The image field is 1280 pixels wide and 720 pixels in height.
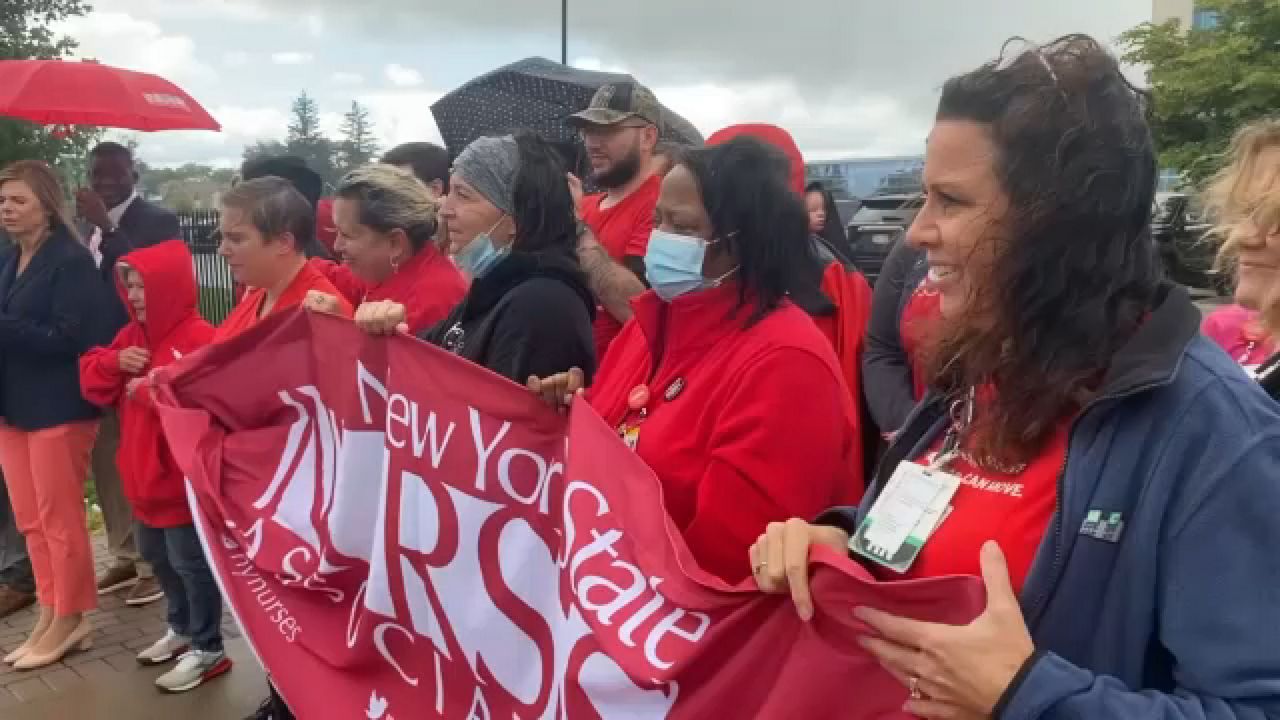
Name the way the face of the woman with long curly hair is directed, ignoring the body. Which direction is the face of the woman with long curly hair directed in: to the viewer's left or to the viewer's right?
to the viewer's left

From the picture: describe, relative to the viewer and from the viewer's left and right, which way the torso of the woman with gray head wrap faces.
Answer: facing to the left of the viewer

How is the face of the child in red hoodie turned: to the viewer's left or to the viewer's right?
to the viewer's left

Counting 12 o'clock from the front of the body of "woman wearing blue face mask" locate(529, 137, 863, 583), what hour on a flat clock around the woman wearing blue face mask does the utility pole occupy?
The utility pole is roughly at 4 o'clock from the woman wearing blue face mask.

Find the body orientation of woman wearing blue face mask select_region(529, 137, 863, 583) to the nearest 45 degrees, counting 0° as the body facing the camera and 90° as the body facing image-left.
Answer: approximately 45°

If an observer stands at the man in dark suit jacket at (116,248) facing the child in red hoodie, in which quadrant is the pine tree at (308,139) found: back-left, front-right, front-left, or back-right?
back-left

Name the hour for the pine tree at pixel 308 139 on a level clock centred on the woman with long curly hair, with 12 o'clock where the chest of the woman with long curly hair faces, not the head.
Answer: The pine tree is roughly at 3 o'clock from the woman with long curly hair.

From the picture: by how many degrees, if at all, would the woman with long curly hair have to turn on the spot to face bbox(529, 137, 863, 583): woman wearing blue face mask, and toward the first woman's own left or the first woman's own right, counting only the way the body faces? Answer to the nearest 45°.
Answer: approximately 90° to the first woman's own right
